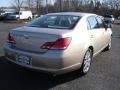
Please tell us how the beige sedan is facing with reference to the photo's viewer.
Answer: facing away from the viewer and to the right of the viewer
